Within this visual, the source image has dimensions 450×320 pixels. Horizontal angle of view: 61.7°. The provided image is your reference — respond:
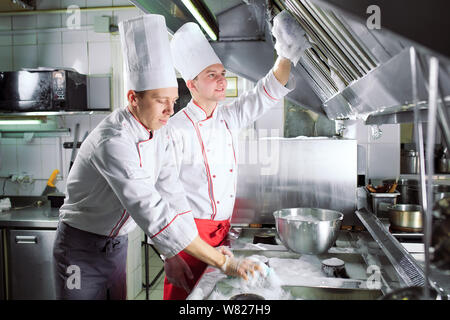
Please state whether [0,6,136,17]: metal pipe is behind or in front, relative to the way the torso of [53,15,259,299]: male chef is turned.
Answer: behind

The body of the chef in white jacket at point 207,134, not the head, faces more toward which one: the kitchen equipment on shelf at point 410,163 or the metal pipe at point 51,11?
the kitchen equipment on shelf

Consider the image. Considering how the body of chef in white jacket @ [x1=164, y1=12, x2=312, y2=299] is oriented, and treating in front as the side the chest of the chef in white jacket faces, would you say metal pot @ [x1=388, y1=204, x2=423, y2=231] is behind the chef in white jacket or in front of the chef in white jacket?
in front

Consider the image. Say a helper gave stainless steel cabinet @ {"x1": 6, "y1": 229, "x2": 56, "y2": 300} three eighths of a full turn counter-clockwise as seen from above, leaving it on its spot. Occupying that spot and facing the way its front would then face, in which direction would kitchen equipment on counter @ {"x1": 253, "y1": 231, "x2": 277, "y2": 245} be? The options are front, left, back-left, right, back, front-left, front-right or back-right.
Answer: right

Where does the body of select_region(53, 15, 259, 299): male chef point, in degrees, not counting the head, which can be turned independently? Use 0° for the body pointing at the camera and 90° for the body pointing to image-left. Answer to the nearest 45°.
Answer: approximately 315°

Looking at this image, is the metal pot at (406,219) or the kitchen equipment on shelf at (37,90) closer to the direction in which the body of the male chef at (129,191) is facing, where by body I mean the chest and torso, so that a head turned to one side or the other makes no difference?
the metal pot

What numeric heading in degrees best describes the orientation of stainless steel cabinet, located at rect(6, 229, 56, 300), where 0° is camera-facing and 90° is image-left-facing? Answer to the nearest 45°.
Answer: approximately 0°

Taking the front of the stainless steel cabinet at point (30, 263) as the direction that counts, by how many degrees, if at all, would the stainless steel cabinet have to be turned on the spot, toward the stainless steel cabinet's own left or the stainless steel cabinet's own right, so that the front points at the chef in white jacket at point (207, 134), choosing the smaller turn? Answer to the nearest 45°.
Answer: approximately 45° to the stainless steel cabinet's own left

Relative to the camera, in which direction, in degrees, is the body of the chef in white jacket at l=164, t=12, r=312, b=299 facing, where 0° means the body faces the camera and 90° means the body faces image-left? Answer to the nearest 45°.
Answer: approximately 315°

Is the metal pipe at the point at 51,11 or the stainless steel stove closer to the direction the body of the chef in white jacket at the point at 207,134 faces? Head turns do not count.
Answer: the stainless steel stove
